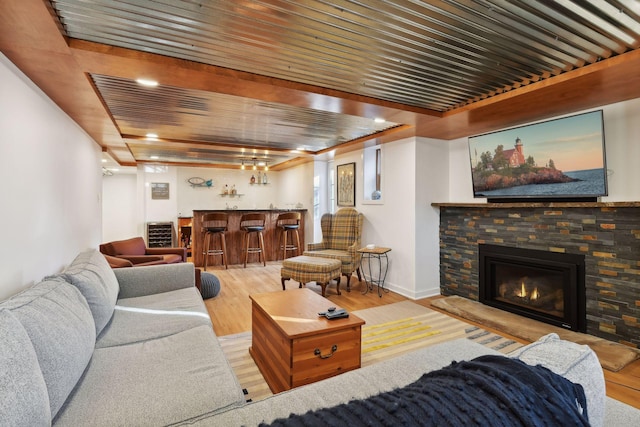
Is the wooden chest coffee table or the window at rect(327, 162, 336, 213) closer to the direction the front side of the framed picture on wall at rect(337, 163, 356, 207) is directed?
the wooden chest coffee table

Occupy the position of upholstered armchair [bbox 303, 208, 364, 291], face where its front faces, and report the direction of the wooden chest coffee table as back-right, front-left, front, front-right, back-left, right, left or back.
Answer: front-left

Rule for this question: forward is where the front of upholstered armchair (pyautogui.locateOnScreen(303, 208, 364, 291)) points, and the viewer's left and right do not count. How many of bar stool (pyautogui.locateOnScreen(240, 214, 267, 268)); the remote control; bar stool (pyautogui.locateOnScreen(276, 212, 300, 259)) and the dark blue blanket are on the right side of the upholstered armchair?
2

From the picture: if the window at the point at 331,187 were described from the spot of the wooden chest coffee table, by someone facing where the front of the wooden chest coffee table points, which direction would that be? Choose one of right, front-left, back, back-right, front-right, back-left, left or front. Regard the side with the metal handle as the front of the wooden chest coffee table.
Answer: back-left

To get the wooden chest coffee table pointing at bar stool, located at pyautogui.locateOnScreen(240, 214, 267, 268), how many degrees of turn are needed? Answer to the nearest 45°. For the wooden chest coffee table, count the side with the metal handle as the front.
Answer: approximately 135° to its left

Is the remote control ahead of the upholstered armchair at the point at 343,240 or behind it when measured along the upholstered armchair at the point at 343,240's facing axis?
ahead

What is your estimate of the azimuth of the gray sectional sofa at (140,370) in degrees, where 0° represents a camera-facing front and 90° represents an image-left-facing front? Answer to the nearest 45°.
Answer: approximately 270°

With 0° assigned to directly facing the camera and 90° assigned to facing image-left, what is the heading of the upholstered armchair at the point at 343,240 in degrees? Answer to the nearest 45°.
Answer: approximately 45°

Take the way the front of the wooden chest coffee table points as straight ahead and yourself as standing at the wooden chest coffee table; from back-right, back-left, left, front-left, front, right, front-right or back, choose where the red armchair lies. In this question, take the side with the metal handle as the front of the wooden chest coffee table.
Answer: back

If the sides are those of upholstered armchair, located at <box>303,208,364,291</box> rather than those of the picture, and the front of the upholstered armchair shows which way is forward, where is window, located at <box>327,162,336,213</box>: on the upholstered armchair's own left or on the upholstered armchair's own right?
on the upholstered armchair's own right

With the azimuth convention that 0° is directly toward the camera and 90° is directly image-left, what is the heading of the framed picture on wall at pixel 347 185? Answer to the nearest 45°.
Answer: approximately 45°

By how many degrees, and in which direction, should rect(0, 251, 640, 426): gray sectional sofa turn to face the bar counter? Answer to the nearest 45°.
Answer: approximately 90° to its left
